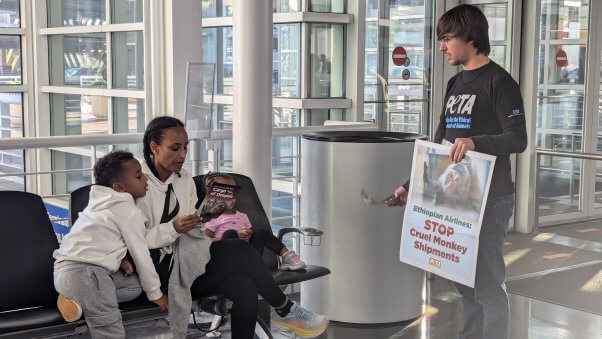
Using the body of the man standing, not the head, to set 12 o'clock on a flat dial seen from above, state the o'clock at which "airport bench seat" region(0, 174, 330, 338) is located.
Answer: The airport bench seat is roughly at 1 o'clock from the man standing.

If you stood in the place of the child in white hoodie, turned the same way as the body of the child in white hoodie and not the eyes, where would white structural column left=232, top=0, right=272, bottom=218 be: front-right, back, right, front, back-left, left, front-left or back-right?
front-left

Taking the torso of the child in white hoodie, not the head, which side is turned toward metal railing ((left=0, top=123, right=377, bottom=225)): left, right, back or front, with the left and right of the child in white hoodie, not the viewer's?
left

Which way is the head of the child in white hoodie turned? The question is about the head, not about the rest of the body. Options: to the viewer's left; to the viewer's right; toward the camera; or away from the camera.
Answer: to the viewer's right

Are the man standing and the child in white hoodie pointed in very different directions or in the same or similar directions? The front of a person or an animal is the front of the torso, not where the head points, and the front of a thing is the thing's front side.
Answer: very different directions

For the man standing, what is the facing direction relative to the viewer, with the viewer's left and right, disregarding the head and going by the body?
facing the viewer and to the left of the viewer

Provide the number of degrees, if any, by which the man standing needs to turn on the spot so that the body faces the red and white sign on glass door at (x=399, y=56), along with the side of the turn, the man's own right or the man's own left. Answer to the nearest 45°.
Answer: approximately 135° to the man's own right

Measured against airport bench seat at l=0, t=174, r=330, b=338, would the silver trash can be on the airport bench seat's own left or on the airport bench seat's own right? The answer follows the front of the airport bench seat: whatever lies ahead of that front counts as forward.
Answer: on the airport bench seat's own left

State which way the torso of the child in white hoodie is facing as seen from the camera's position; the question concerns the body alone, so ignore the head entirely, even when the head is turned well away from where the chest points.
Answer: to the viewer's right

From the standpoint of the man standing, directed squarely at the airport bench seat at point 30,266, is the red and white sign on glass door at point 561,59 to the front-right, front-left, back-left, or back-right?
back-right

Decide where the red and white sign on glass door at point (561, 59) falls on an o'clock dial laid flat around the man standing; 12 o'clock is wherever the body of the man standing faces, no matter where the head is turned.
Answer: The red and white sign on glass door is roughly at 5 o'clock from the man standing.

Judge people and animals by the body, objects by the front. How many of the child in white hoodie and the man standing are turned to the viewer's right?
1

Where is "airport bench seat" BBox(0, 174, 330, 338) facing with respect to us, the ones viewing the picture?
facing the viewer and to the right of the viewer
